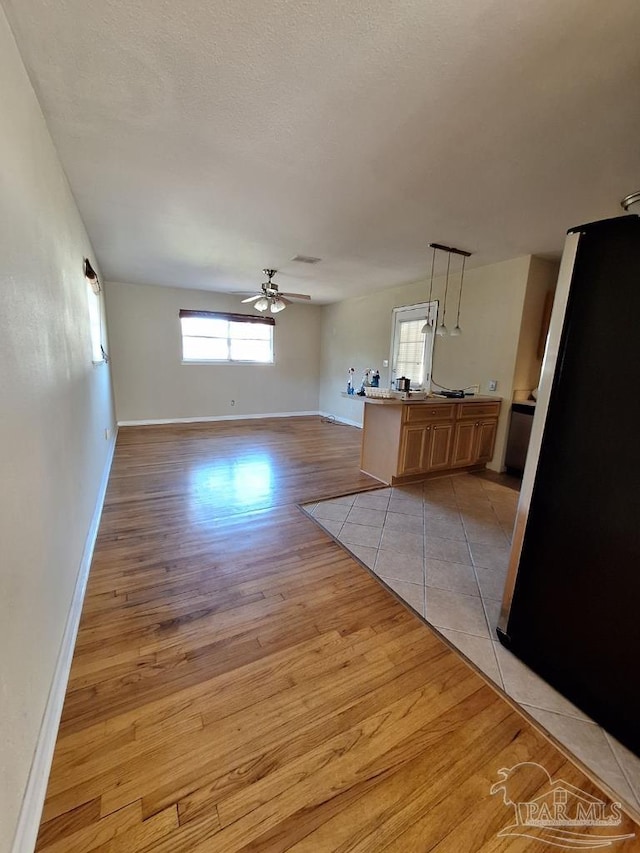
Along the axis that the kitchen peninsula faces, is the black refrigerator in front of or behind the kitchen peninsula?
in front

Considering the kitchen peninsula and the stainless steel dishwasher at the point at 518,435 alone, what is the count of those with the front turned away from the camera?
0

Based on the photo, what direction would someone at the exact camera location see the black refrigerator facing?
facing away from the viewer and to the left of the viewer

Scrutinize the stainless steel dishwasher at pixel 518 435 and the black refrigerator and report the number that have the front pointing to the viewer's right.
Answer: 0

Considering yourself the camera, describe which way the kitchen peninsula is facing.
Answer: facing the viewer and to the right of the viewer

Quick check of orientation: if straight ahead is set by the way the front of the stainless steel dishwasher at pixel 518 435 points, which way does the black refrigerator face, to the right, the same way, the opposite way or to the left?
to the right

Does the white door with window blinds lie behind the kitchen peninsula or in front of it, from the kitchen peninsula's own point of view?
behind

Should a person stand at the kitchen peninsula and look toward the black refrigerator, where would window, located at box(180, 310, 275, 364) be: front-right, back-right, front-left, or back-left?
back-right

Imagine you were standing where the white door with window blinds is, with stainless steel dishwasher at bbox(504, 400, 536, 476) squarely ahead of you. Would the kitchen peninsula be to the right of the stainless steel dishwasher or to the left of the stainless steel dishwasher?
right
